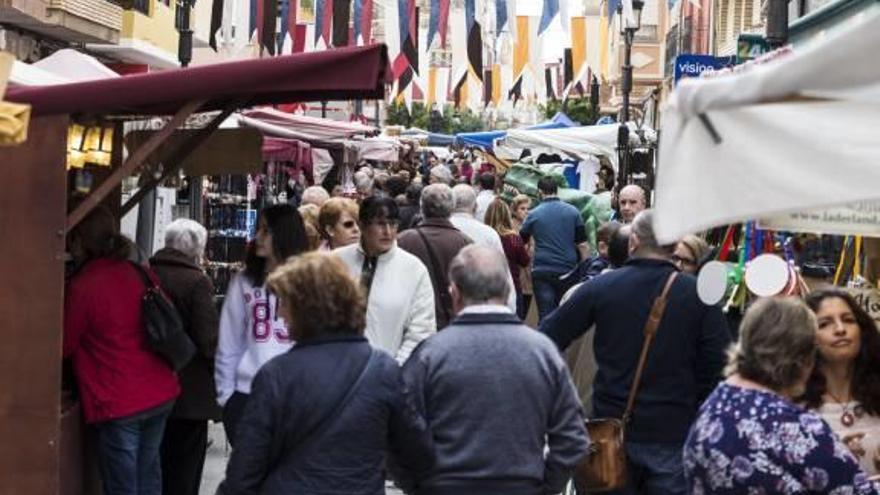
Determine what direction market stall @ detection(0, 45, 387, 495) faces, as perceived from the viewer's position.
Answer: facing to the right of the viewer

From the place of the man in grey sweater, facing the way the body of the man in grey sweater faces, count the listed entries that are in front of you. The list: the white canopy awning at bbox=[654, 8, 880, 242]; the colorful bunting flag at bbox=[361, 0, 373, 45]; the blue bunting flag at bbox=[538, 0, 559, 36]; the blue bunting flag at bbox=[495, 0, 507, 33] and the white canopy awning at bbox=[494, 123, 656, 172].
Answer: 4

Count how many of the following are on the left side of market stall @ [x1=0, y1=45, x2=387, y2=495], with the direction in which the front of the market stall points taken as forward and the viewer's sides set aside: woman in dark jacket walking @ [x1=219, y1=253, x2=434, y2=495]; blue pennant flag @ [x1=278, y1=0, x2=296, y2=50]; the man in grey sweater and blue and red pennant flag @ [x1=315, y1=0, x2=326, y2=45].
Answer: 2

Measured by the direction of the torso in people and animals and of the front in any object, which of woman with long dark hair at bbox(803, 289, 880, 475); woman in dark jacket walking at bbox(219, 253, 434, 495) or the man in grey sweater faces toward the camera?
the woman with long dark hair

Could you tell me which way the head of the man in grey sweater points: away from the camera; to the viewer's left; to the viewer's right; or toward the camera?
away from the camera

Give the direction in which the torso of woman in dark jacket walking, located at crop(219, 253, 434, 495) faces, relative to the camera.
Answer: away from the camera

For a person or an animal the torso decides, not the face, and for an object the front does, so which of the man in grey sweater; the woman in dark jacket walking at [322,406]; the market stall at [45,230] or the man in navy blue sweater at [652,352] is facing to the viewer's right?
the market stall

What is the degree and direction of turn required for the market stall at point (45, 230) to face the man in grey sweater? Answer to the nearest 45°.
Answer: approximately 45° to its right

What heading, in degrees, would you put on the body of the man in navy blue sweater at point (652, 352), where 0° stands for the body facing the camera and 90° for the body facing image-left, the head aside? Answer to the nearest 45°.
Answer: approximately 180°

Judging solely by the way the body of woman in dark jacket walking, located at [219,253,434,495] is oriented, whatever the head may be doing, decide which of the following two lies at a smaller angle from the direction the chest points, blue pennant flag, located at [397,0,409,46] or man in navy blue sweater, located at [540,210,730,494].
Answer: the blue pennant flag

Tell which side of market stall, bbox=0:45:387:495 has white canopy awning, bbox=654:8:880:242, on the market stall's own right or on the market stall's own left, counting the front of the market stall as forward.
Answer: on the market stall's own right

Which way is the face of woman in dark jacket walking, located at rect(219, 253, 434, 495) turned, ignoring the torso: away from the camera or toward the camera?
away from the camera

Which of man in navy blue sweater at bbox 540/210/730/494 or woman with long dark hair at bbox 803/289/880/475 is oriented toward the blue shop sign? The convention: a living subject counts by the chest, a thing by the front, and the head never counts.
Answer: the man in navy blue sweater

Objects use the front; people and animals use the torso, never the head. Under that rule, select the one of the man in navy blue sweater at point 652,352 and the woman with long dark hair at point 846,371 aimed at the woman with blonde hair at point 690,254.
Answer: the man in navy blue sweater

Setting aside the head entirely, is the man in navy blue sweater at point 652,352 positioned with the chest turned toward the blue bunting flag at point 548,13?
yes

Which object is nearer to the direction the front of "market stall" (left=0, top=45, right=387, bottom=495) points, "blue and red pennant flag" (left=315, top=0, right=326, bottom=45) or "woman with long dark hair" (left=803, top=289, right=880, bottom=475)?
the woman with long dark hair
